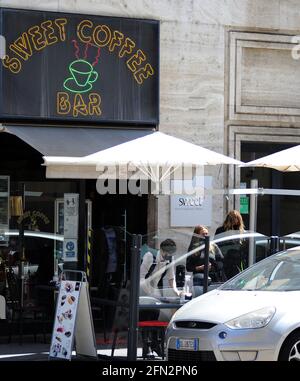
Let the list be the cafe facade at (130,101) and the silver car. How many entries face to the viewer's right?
0

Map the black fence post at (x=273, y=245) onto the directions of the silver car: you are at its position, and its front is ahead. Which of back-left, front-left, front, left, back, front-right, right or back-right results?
back-right

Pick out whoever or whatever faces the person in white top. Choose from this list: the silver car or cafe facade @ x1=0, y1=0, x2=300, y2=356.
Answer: the cafe facade

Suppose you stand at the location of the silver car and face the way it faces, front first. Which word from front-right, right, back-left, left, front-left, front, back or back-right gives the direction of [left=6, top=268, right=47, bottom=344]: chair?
right

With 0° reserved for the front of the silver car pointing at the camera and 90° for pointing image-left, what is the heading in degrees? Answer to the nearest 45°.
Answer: approximately 45°

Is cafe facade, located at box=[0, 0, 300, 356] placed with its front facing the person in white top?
yes

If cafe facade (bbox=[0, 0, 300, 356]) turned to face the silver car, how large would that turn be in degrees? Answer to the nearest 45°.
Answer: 0° — it already faces it

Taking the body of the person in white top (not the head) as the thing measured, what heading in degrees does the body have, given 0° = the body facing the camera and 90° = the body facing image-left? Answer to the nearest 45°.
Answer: approximately 315°

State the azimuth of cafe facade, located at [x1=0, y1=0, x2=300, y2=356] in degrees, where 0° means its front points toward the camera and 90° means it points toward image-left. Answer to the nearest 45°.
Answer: approximately 0°
